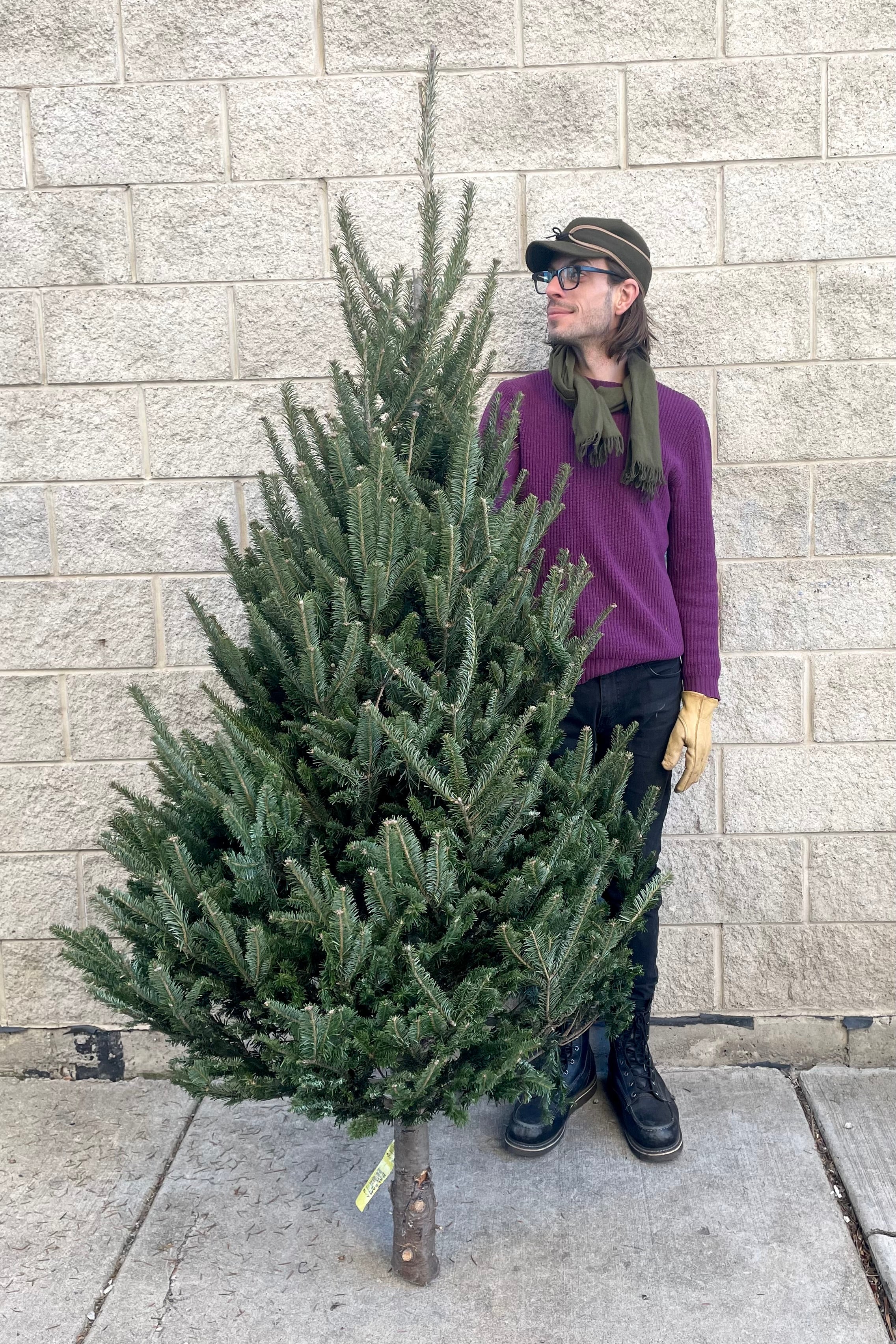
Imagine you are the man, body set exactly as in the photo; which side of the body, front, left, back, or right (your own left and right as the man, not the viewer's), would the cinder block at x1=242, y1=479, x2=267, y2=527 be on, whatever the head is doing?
right

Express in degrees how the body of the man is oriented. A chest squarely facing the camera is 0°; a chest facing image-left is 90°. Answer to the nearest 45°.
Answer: approximately 0°

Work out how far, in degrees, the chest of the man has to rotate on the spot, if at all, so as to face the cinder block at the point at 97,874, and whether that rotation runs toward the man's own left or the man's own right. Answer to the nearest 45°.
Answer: approximately 90° to the man's own right
